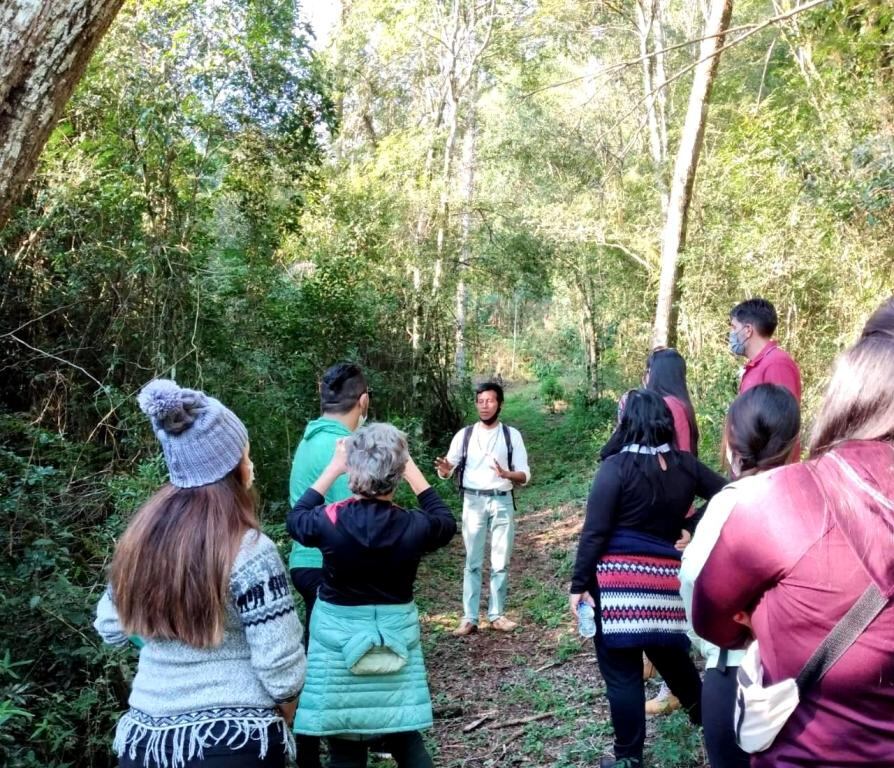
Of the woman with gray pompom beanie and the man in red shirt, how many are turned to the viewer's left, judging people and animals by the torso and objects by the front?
1

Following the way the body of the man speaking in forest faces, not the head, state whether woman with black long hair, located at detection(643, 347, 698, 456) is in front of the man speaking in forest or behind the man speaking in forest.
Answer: in front

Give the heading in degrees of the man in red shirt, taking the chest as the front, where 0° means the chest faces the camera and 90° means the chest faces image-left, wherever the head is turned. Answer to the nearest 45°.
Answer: approximately 90°

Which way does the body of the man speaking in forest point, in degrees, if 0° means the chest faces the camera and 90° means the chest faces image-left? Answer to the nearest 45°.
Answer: approximately 0°

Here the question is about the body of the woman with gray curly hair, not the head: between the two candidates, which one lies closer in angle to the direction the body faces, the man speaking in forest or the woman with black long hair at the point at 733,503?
the man speaking in forest

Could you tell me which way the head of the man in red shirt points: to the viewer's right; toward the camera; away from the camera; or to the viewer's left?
to the viewer's left

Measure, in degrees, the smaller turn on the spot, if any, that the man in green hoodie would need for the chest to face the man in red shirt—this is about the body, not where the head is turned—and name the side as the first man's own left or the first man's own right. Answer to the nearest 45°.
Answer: approximately 45° to the first man's own right

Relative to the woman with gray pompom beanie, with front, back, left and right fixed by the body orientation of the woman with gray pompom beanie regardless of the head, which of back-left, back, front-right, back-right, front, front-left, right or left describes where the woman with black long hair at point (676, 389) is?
front

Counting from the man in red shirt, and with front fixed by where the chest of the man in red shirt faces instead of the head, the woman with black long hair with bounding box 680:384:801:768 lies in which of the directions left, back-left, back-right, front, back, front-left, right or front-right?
left

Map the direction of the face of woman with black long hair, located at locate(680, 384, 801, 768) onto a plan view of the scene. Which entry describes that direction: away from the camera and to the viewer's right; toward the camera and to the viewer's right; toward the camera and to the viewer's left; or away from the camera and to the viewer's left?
away from the camera and to the viewer's left

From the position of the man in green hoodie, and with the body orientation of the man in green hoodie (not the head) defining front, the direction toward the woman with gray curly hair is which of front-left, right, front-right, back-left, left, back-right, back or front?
back-right

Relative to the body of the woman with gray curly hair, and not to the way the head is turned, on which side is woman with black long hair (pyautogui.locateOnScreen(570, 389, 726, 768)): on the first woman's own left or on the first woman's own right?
on the first woman's own right

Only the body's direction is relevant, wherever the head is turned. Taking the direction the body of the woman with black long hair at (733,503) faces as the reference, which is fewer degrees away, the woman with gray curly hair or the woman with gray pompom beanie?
the woman with gray curly hair

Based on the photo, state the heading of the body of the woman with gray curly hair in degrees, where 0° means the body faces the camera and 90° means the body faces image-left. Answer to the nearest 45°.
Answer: approximately 180°

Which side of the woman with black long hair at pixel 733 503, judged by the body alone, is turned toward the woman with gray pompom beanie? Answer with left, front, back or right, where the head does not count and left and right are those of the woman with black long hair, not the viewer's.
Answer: left

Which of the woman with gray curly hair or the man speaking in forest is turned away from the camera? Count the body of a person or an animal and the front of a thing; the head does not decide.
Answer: the woman with gray curly hair

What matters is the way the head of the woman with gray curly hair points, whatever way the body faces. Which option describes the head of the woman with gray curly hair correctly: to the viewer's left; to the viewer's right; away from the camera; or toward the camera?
away from the camera

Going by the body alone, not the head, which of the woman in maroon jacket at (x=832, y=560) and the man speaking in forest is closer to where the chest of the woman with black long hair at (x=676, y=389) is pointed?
the man speaking in forest

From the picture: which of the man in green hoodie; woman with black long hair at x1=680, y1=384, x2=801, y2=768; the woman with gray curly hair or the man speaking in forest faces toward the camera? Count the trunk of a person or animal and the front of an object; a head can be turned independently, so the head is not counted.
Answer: the man speaking in forest

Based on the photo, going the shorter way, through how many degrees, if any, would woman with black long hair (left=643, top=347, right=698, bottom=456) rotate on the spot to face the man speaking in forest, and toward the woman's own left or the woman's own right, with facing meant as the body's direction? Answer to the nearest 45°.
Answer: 0° — they already face them
